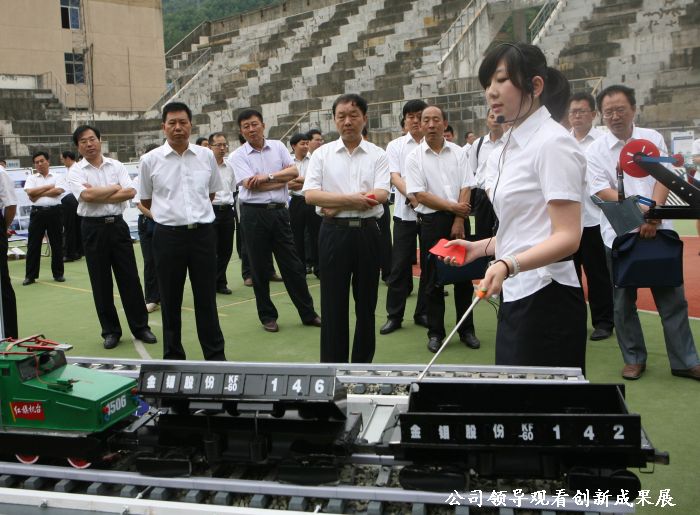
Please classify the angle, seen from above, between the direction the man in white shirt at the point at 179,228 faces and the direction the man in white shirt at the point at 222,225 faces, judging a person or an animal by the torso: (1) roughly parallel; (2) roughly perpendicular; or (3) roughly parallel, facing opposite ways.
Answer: roughly parallel

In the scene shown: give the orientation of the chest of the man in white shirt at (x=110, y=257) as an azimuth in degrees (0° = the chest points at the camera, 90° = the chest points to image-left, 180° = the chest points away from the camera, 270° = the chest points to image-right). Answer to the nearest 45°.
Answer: approximately 0°

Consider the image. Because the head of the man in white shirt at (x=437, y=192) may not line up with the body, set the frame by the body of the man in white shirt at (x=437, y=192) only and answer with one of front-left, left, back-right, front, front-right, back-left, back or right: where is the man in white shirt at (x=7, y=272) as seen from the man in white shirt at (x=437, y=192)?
right

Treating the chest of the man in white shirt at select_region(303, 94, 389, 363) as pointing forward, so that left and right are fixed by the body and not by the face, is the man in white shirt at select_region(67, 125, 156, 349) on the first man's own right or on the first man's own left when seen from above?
on the first man's own right

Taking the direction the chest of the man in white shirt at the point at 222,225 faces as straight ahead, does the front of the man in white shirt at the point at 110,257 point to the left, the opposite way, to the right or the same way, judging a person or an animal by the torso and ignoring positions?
the same way

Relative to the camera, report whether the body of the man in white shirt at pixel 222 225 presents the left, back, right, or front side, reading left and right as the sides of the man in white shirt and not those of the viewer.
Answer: front

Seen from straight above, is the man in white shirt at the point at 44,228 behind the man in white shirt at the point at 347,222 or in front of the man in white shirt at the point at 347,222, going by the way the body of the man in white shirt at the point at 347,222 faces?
behind

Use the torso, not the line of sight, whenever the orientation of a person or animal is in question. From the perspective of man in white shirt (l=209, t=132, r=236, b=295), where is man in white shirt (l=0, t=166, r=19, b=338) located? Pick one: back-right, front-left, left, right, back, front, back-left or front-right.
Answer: front-right

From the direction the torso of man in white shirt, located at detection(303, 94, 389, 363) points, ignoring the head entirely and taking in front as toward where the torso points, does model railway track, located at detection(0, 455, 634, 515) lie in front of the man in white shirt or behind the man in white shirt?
in front

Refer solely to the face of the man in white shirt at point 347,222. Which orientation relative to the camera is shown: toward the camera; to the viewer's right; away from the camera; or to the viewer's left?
toward the camera

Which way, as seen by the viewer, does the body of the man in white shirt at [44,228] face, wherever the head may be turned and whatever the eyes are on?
toward the camera

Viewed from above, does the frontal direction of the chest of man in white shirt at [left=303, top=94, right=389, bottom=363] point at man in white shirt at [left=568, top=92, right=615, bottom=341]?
no

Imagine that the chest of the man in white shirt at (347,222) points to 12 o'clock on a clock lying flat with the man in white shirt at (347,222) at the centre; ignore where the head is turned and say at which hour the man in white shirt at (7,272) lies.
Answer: the man in white shirt at (7,272) is roughly at 4 o'clock from the man in white shirt at (347,222).

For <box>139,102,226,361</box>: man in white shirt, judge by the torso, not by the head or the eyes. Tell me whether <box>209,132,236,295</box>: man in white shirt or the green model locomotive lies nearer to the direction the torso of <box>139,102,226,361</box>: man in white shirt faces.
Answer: the green model locomotive

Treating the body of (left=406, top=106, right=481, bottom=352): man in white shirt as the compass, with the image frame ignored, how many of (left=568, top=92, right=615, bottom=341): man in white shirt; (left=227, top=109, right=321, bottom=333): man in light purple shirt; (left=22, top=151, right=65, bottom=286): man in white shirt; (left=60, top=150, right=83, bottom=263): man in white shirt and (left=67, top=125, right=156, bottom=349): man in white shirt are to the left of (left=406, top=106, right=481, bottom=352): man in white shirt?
1

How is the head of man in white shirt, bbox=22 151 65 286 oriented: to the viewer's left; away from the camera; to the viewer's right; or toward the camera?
toward the camera

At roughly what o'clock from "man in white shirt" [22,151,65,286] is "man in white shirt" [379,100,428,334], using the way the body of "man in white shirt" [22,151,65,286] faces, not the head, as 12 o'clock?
"man in white shirt" [379,100,428,334] is roughly at 11 o'clock from "man in white shirt" [22,151,65,286].

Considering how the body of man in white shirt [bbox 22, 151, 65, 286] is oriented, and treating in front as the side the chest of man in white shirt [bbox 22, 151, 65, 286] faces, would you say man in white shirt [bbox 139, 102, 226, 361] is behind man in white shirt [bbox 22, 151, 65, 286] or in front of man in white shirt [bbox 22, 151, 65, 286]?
in front

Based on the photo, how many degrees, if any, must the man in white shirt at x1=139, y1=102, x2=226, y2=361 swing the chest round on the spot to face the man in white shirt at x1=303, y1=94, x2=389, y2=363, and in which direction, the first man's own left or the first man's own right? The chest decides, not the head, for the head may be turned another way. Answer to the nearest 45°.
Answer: approximately 45° to the first man's own left
